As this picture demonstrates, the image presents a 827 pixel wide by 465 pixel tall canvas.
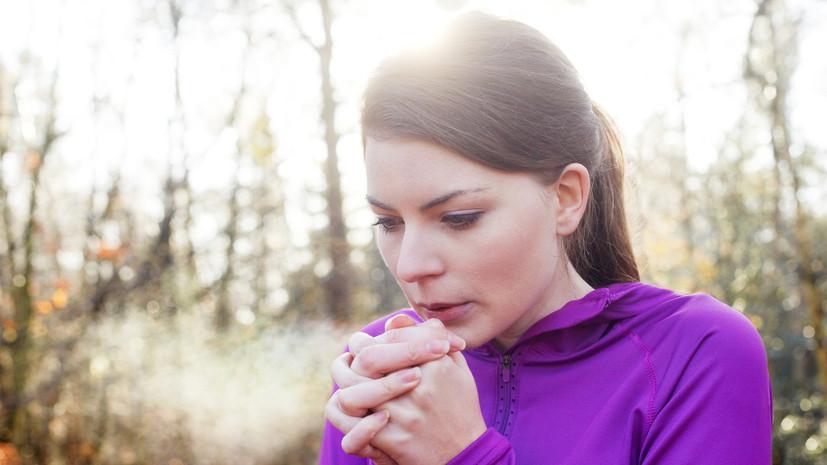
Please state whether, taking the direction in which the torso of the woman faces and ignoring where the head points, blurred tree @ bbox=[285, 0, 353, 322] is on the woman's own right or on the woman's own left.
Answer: on the woman's own right

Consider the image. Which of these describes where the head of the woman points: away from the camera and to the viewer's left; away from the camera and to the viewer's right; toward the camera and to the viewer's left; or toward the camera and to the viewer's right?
toward the camera and to the viewer's left
